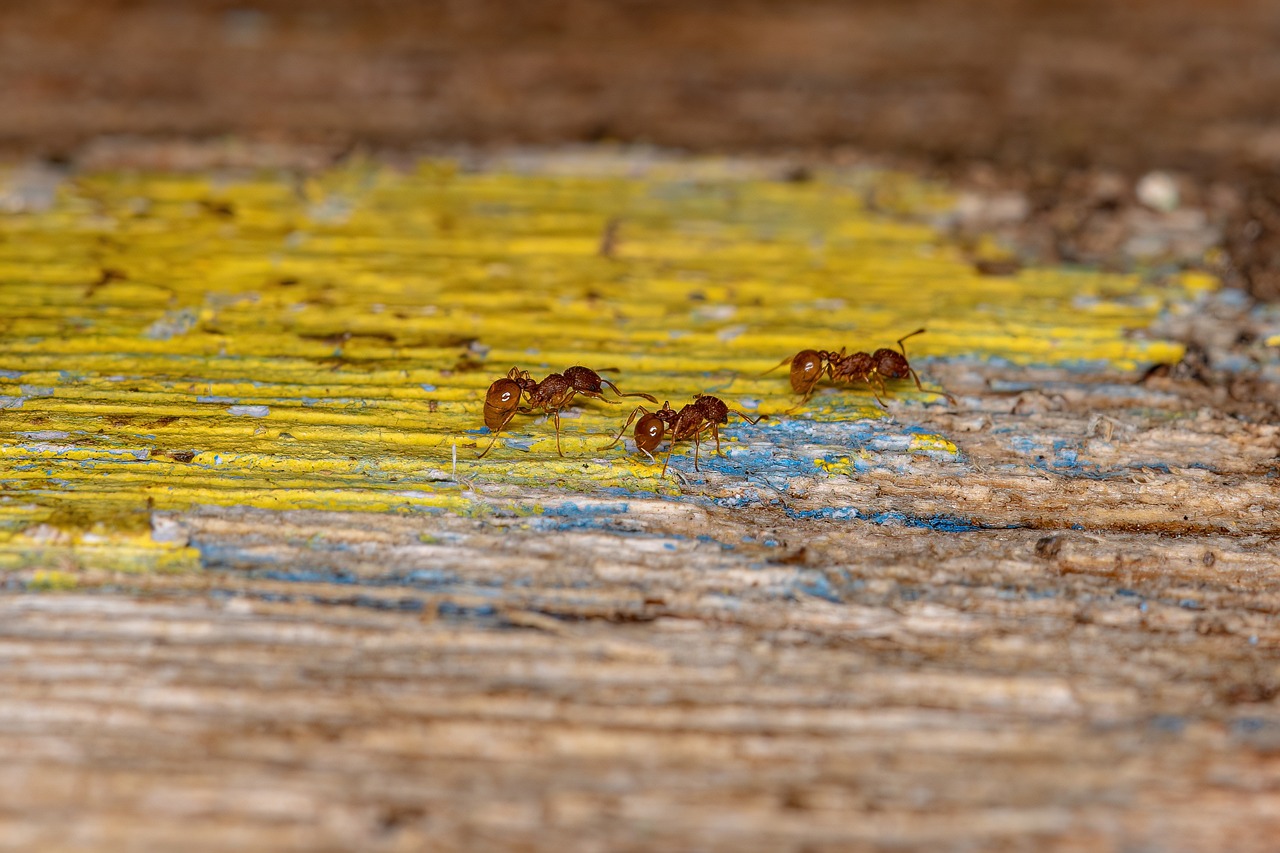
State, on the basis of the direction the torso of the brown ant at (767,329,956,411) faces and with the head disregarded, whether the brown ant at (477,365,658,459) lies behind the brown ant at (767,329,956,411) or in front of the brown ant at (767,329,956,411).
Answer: behind

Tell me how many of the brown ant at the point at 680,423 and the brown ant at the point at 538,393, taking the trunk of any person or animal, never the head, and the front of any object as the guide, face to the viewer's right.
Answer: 2

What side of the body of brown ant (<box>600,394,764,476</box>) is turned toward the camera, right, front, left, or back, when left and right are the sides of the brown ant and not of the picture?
right

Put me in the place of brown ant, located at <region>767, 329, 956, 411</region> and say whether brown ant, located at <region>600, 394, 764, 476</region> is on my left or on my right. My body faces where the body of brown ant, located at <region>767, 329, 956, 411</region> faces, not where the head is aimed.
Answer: on my right

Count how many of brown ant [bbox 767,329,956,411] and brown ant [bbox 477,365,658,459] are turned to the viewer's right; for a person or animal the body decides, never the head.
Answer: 2

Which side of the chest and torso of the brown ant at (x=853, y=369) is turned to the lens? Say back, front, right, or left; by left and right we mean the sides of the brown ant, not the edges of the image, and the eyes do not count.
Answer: right

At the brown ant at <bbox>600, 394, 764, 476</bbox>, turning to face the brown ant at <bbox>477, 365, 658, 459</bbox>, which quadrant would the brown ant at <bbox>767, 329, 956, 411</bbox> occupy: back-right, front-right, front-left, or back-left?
back-right

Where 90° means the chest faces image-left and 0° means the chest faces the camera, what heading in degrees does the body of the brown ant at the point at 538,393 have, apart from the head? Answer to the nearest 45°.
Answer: approximately 270°

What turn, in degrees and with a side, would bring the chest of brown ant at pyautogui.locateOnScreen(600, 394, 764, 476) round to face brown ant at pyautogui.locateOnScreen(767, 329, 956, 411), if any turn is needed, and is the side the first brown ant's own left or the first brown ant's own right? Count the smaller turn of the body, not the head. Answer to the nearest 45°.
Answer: approximately 45° to the first brown ant's own left
